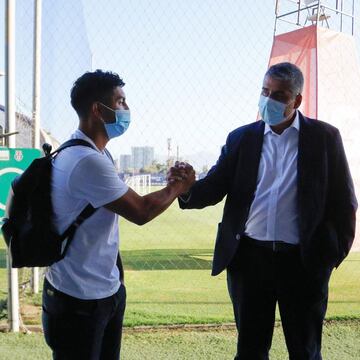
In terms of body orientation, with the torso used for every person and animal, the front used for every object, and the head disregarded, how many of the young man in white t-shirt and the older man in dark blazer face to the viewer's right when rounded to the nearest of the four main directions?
1

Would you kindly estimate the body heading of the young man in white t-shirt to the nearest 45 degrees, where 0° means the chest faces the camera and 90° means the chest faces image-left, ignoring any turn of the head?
approximately 270°

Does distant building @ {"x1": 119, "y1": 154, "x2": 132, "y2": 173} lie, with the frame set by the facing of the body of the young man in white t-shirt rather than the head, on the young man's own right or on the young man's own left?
on the young man's own left

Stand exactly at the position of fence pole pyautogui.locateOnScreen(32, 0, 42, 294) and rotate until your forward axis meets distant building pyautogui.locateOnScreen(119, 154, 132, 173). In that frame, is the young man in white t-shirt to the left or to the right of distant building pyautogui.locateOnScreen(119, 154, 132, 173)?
right

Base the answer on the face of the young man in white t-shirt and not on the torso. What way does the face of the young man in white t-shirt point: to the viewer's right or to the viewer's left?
to the viewer's right

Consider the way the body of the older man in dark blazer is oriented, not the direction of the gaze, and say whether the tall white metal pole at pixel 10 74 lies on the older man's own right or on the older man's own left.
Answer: on the older man's own right

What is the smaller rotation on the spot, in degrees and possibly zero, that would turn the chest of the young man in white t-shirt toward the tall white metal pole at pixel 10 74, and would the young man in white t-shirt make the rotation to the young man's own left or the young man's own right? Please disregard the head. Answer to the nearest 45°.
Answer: approximately 90° to the young man's own left

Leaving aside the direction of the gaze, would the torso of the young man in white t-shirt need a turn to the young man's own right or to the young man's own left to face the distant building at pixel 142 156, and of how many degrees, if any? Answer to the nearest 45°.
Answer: approximately 90° to the young man's own left

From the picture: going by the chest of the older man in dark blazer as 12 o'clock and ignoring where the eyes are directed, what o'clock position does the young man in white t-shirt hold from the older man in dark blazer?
The young man in white t-shirt is roughly at 2 o'clock from the older man in dark blazer.
